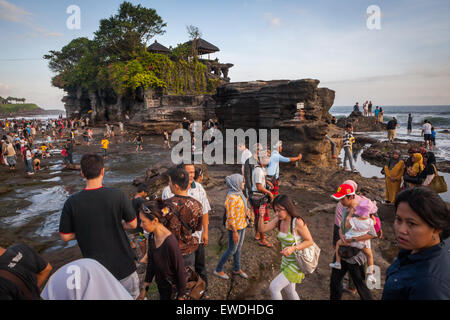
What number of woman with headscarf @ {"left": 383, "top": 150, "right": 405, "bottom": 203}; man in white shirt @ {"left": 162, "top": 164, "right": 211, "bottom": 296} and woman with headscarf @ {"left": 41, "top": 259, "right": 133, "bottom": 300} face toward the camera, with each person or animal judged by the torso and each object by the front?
2

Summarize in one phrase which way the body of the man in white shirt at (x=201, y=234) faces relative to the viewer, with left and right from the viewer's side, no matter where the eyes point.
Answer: facing the viewer

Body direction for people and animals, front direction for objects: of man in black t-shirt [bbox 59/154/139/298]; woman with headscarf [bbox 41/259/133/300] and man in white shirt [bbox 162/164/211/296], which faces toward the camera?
the man in white shirt

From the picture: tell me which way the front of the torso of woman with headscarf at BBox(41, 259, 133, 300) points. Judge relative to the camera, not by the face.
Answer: away from the camera

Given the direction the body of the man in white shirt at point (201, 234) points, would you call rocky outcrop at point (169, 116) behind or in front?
behind

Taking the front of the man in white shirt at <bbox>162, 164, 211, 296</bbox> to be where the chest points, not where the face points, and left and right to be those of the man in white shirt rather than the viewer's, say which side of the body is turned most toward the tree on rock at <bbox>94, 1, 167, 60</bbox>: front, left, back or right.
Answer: back

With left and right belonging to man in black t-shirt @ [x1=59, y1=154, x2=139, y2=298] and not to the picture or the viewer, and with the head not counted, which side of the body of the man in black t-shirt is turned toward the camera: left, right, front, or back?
back

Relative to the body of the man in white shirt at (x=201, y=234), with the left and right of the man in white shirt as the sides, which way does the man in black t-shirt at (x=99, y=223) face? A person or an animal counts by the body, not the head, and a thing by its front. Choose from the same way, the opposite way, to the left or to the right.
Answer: the opposite way

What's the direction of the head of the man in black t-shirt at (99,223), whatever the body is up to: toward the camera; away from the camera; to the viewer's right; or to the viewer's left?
away from the camera
